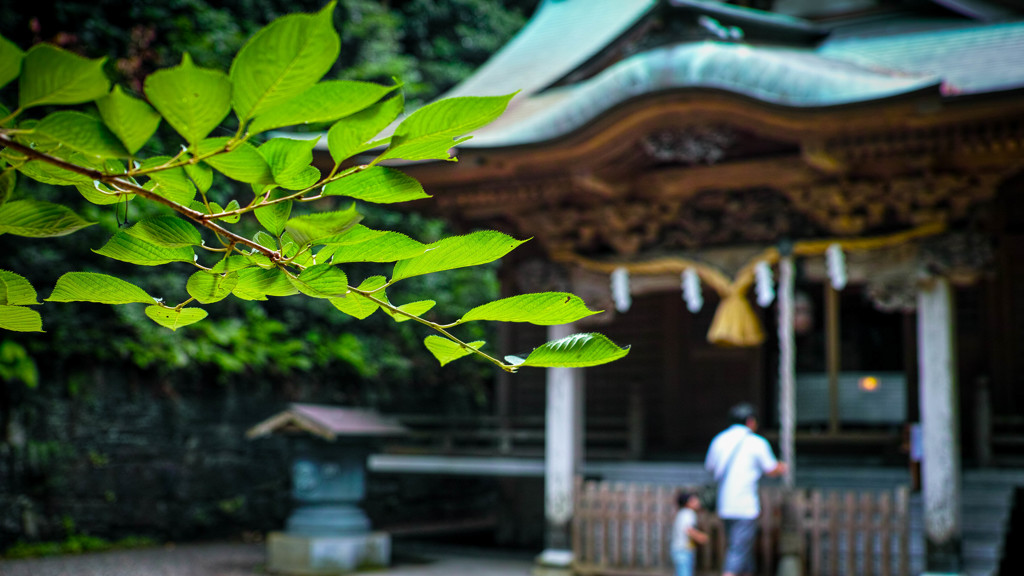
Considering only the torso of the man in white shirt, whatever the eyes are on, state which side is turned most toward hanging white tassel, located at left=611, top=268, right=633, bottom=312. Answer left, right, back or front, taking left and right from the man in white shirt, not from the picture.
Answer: left

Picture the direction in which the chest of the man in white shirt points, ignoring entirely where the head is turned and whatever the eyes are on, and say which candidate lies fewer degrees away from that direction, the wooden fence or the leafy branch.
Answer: the wooden fence

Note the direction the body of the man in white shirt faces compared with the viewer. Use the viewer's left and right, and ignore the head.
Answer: facing away from the viewer and to the right of the viewer

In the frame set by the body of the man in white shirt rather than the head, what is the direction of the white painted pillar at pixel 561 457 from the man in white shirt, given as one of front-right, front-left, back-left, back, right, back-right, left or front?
left
